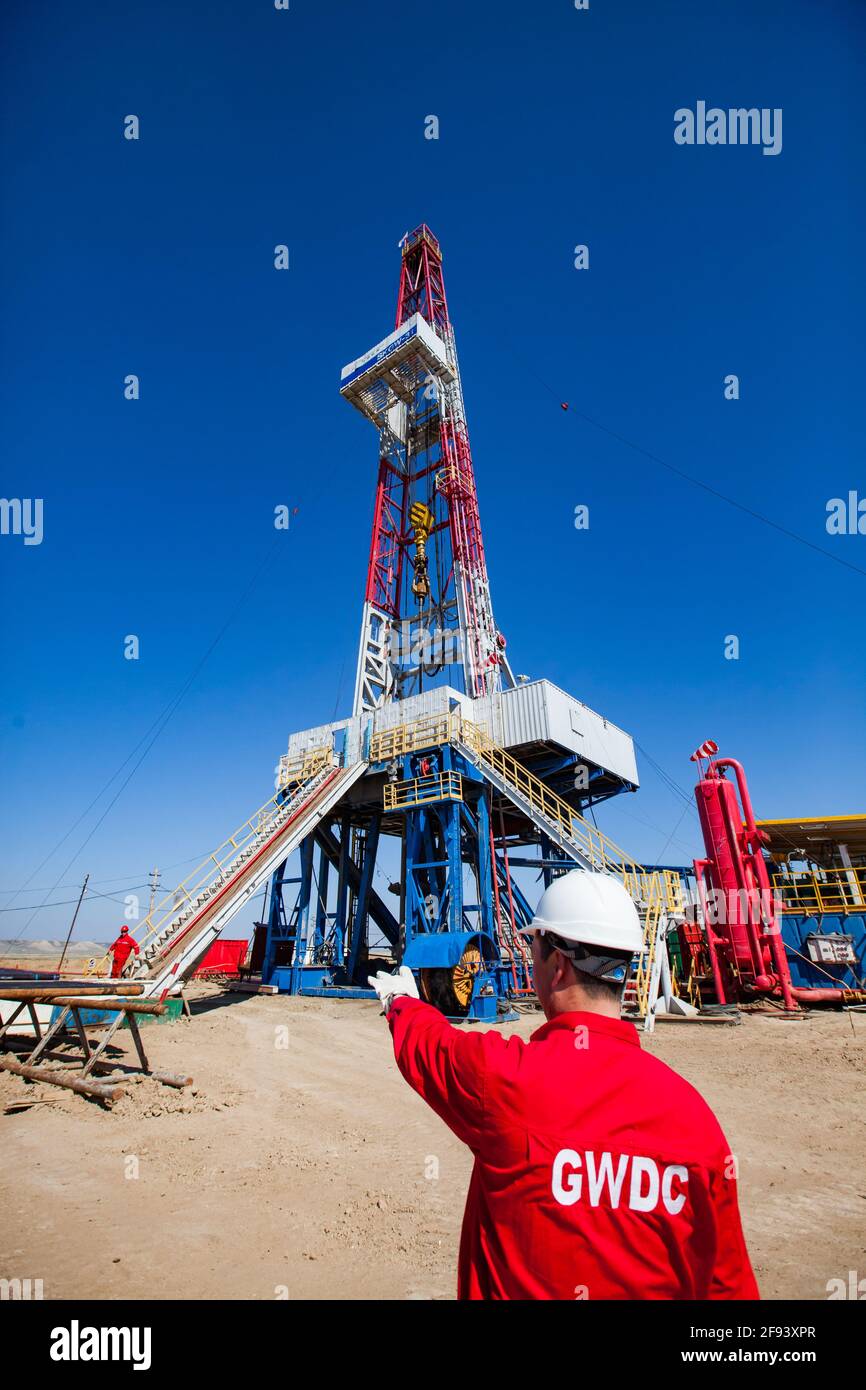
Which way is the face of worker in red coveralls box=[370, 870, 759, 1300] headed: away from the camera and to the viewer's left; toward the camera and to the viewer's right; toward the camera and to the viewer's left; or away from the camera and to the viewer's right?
away from the camera and to the viewer's left

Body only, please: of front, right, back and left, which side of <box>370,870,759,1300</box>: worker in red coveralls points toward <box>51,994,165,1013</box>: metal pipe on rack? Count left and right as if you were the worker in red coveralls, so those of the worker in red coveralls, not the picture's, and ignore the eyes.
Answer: front

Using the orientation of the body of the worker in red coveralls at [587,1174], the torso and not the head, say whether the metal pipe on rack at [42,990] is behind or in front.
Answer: in front

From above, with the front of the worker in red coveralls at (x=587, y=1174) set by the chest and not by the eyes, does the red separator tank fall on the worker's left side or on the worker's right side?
on the worker's right side

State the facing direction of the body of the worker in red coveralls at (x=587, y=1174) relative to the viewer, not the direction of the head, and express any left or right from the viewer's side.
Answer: facing away from the viewer and to the left of the viewer

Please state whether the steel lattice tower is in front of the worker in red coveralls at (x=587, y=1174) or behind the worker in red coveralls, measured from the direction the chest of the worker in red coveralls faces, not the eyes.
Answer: in front
